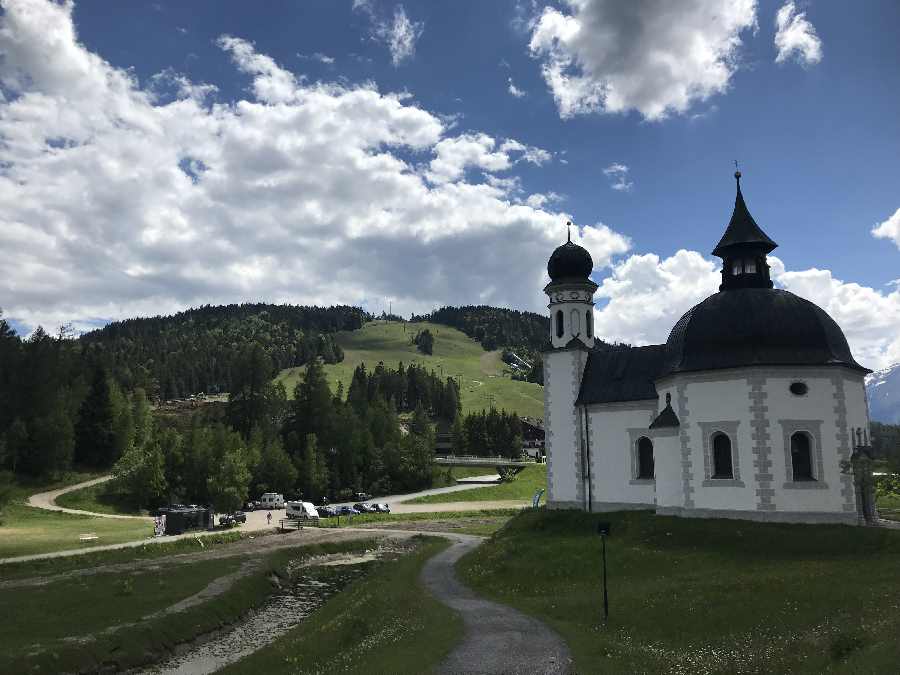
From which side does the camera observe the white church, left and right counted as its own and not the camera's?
right
